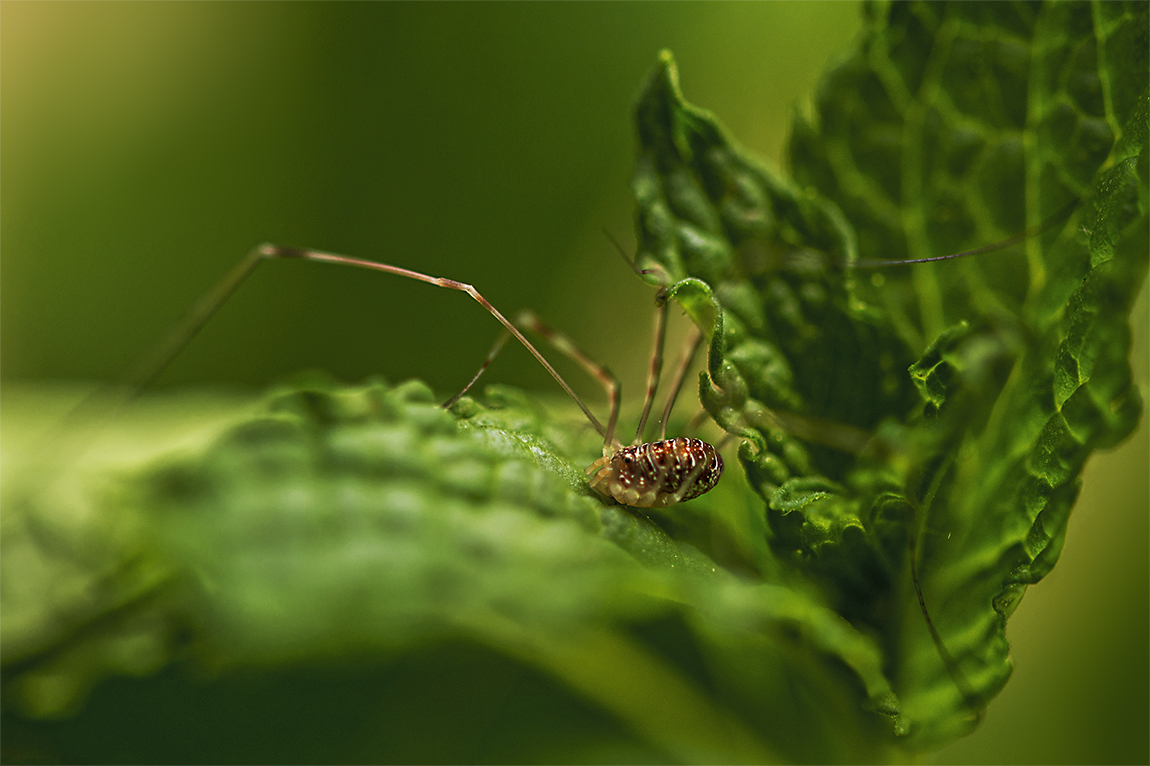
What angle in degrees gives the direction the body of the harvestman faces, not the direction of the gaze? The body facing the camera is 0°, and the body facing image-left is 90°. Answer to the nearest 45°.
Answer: approximately 90°
